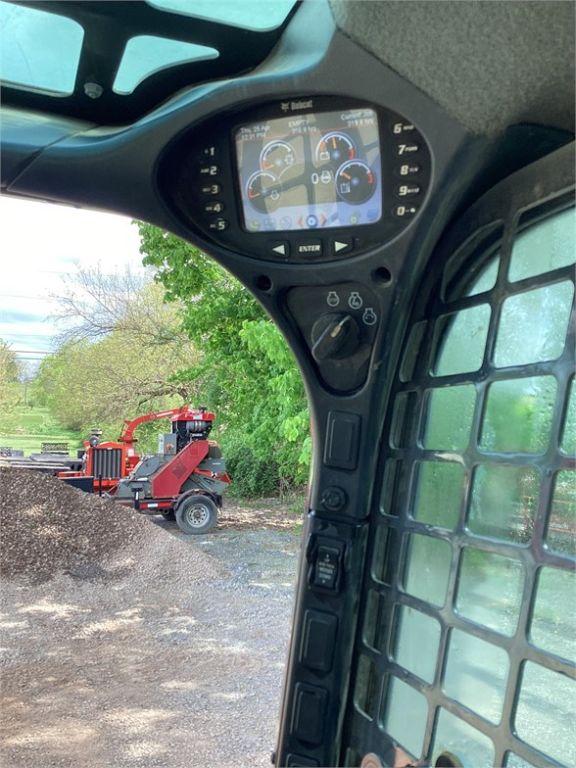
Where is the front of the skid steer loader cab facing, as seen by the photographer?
facing away from the viewer and to the left of the viewer

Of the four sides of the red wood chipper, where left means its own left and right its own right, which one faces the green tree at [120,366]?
right

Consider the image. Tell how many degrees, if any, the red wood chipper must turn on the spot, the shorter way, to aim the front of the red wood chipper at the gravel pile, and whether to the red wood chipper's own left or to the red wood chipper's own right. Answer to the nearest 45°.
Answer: approximately 45° to the red wood chipper's own left

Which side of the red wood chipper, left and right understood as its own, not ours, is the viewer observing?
left

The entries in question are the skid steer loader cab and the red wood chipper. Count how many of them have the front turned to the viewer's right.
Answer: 0
